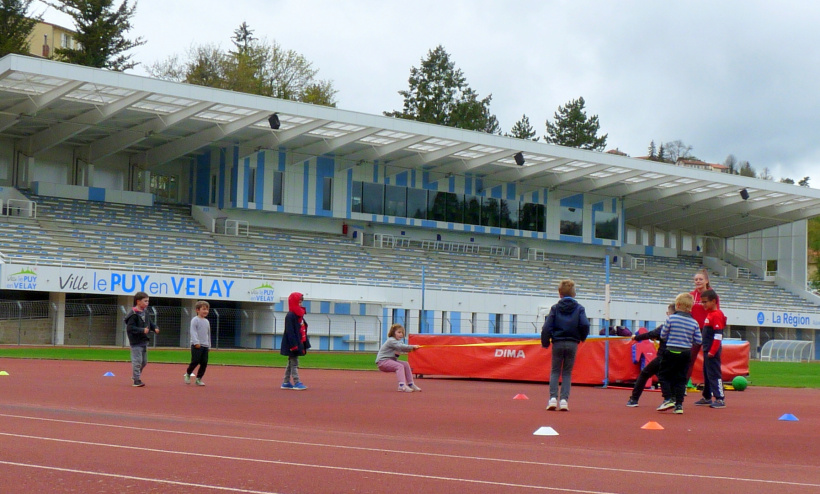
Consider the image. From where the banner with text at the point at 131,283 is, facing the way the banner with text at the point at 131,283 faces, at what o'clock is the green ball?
The green ball is roughly at 11 o'clock from the banner with text.

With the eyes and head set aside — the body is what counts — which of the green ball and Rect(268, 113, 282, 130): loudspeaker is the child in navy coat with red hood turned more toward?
the green ball

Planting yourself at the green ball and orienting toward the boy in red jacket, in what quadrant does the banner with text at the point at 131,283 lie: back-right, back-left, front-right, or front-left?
back-right

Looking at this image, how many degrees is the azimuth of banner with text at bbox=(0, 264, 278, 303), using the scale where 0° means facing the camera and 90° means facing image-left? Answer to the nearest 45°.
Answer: approximately 0°
